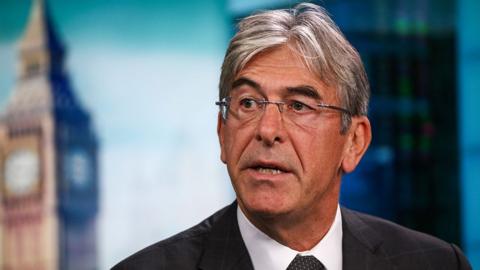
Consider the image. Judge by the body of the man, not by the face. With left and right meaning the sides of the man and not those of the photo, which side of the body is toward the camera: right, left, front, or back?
front

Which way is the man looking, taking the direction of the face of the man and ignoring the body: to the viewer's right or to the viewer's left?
to the viewer's left
